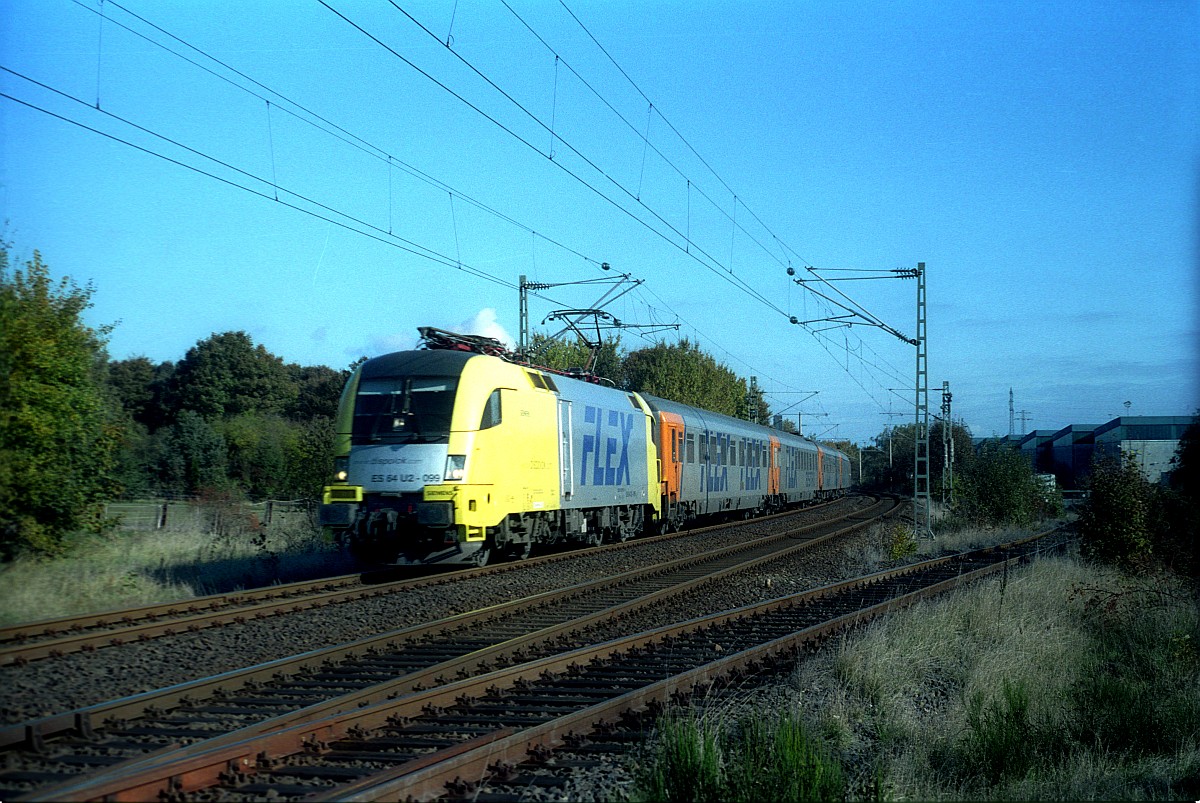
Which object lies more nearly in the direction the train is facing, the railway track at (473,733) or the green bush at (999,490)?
the railway track

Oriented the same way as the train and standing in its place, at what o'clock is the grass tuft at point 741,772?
The grass tuft is roughly at 10 o'clock from the train.

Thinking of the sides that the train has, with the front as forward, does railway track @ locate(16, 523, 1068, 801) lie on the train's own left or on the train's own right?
on the train's own left

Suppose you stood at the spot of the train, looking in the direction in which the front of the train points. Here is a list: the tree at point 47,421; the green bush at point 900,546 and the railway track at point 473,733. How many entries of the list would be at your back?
1

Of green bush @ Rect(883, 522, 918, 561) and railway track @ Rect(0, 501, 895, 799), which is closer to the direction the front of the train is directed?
the railway track

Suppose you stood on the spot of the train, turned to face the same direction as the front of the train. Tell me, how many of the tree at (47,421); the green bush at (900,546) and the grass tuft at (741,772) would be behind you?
1

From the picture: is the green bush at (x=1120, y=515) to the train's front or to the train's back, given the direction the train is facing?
to the back

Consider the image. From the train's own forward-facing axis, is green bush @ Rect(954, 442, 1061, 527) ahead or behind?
behind

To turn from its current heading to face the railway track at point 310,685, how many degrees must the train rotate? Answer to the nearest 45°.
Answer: approximately 45° to its left
